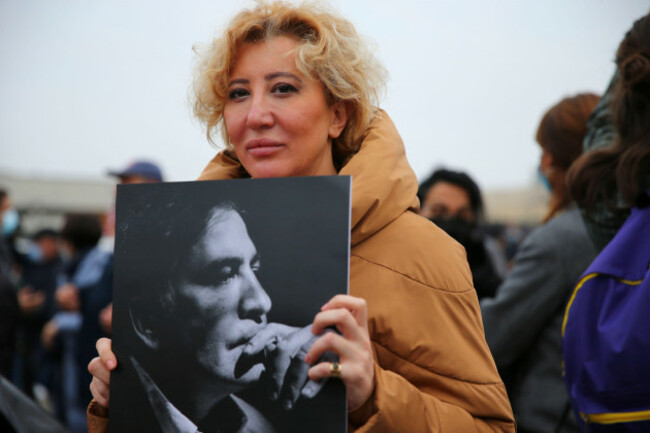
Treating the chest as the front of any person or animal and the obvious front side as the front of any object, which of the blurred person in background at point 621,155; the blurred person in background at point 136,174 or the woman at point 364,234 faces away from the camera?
the blurred person in background at point 621,155

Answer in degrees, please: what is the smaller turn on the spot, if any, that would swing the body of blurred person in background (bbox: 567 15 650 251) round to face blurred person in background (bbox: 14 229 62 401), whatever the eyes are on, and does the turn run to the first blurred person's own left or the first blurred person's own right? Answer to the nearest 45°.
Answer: approximately 45° to the first blurred person's own left

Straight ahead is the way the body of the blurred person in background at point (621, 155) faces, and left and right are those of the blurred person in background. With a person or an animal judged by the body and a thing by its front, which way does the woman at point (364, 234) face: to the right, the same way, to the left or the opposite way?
the opposite way

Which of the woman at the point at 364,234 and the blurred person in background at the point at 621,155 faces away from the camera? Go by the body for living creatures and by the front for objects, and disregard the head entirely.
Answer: the blurred person in background

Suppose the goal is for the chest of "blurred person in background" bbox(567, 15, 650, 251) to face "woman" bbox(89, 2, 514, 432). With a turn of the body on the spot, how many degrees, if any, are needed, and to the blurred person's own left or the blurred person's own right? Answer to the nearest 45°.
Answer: approximately 135° to the blurred person's own left

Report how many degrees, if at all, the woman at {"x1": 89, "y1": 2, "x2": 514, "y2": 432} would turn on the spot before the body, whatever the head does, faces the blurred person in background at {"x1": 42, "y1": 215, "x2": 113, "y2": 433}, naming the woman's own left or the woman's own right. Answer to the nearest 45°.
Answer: approximately 90° to the woman's own right

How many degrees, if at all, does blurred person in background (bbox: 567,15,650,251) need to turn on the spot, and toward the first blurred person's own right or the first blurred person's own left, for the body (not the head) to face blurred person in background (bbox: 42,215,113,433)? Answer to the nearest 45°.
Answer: approximately 45° to the first blurred person's own left

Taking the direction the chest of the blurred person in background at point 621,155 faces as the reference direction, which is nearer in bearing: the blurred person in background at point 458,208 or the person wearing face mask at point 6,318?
the blurred person in background

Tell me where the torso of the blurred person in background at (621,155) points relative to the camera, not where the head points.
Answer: away from the camera

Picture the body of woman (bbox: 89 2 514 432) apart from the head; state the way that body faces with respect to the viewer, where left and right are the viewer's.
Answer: facing the viewer and to the left of the viewer
